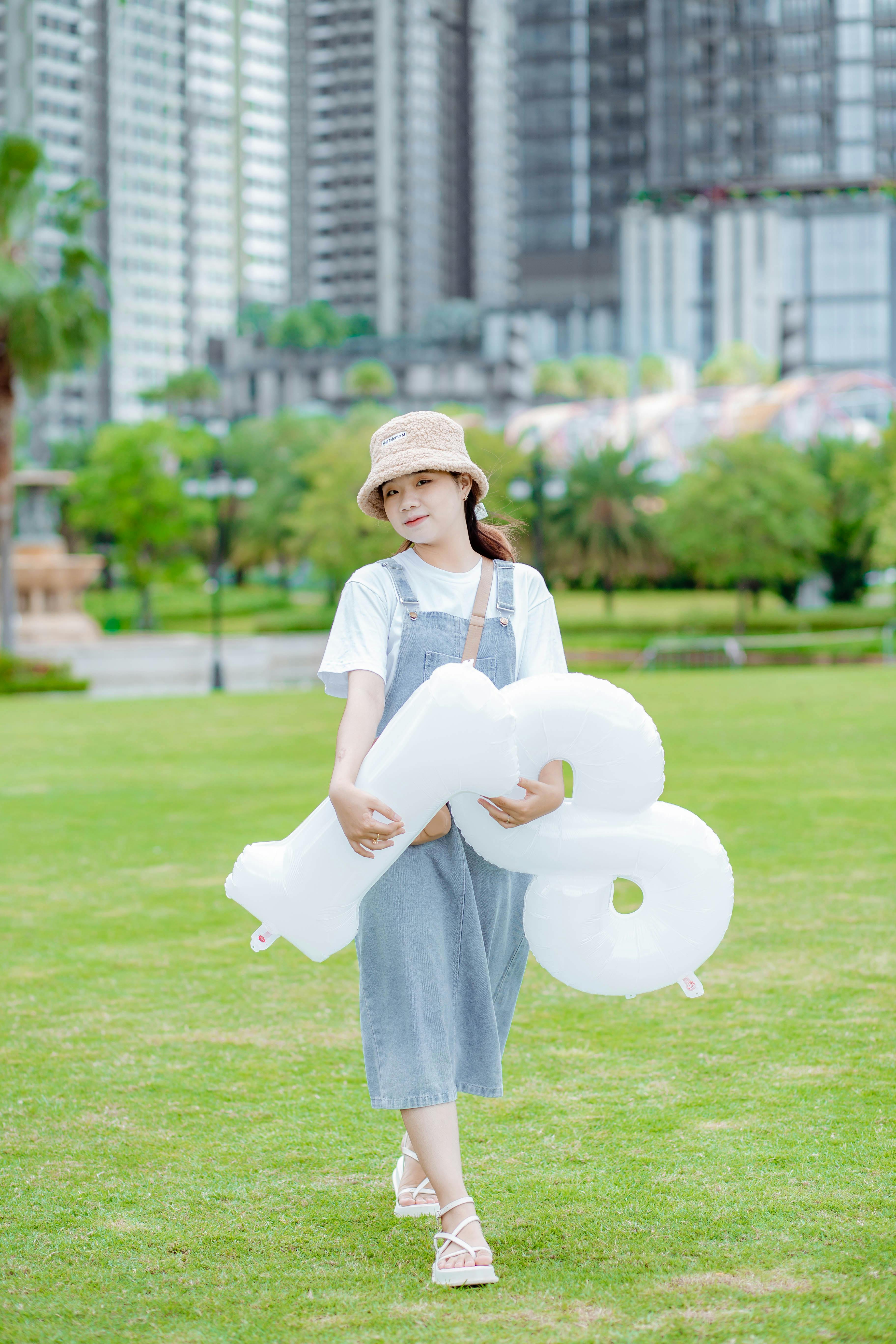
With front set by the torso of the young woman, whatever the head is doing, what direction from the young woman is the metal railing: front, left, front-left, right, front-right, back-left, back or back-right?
back

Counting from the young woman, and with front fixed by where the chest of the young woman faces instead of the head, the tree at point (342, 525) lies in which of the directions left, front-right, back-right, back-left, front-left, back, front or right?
back

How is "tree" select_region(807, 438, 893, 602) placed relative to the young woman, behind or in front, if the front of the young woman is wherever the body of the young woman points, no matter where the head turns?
behind

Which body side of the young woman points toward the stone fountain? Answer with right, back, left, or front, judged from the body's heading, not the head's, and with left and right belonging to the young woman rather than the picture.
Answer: back

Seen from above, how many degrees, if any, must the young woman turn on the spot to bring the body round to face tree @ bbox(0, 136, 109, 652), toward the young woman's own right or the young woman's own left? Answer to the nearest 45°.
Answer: approximately 180°

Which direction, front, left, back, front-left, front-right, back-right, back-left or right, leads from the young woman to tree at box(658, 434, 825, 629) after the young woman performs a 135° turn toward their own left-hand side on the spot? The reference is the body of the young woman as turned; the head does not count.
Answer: front-left

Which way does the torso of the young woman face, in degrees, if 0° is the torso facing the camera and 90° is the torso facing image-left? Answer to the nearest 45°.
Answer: approximately 0°
